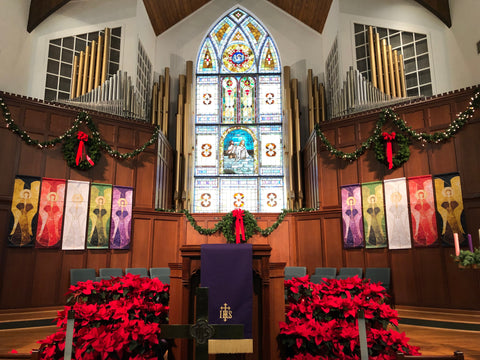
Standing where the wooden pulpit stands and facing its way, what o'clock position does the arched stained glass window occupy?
The arched stained glass window is roughly at 6 o'clock from the wooden pulpit.

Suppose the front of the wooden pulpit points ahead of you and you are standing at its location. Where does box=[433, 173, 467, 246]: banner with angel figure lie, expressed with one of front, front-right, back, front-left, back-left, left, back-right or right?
back-left

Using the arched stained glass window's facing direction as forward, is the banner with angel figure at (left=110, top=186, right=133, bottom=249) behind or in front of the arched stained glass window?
in front

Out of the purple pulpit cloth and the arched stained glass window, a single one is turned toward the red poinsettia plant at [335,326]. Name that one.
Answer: the arched stained glass window

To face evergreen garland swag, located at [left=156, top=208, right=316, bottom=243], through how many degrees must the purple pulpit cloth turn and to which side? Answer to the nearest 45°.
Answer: approximately 180°

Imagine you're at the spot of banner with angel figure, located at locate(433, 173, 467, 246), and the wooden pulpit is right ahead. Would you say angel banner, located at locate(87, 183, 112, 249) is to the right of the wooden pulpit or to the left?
right

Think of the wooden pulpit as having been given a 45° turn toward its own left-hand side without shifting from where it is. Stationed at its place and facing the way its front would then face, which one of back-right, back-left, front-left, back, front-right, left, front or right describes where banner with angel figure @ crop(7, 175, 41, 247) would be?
back

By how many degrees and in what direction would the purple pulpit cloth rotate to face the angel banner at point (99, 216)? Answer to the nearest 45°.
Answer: approximately 135° to its right

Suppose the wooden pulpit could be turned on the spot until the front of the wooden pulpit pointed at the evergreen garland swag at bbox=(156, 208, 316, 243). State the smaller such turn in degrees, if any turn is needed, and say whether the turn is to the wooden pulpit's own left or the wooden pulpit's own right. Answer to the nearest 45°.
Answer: approximately 180°

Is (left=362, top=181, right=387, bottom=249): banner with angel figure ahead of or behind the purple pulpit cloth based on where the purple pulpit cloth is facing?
behind

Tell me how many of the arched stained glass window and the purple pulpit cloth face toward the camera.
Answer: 2

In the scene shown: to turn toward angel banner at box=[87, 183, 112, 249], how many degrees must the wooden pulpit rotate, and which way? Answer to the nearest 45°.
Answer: approximately 135° to its right
